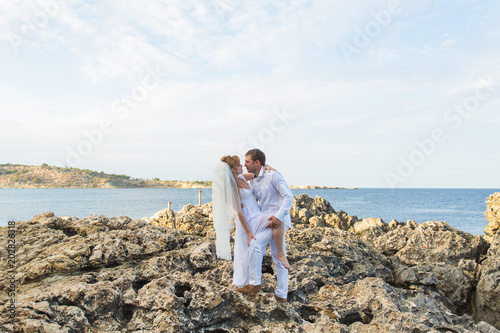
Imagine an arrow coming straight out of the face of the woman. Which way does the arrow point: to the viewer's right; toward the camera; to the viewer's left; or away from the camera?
to the viewer's right

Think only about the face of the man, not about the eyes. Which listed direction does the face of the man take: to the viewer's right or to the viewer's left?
to the viewer's left

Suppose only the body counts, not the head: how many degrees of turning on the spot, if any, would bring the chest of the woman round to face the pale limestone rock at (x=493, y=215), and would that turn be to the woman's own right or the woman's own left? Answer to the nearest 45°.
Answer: approximately 45° to the woman's own left

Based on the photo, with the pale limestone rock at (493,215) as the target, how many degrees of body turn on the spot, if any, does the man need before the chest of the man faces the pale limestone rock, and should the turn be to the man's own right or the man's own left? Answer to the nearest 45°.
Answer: approximately 180°

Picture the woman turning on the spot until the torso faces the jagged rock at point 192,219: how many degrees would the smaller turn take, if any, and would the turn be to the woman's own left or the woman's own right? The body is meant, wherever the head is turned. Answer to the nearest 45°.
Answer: approximately 90° to the woman's own left

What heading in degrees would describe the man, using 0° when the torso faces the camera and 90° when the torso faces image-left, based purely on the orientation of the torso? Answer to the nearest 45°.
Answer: approximately 45°

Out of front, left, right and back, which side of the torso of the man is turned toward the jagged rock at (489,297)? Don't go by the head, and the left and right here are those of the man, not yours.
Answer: back

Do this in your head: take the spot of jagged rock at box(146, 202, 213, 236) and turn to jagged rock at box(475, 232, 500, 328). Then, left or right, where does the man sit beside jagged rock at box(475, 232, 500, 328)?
right

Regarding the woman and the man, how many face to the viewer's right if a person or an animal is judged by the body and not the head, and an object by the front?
1

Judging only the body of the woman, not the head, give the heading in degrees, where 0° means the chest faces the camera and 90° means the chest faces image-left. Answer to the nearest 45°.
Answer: approximately 270°
